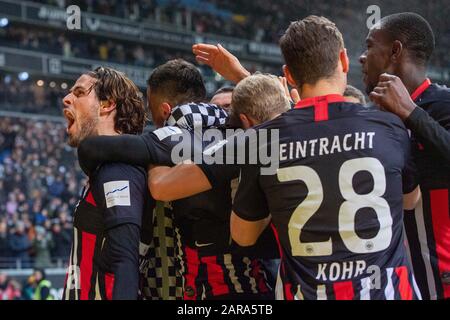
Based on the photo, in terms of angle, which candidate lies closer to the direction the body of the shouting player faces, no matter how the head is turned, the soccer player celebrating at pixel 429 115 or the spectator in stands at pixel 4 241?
the spectator in stands

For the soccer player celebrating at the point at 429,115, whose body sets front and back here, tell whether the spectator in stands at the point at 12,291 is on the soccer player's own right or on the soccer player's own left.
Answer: on the soccer player's own right

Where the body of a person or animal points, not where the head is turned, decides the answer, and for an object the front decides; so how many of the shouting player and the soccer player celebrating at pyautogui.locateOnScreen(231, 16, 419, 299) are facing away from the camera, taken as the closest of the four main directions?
1

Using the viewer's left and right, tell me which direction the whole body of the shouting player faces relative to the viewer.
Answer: facing to the left of the viewer

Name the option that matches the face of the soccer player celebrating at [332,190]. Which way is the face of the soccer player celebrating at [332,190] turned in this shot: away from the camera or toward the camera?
away from the camera

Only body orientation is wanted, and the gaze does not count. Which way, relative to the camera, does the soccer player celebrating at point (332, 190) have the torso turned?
away from the camera

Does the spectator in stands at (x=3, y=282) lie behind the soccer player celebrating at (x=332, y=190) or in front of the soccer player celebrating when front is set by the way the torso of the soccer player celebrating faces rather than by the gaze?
in front

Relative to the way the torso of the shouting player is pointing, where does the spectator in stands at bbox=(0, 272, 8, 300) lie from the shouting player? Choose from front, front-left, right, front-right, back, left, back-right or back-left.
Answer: right

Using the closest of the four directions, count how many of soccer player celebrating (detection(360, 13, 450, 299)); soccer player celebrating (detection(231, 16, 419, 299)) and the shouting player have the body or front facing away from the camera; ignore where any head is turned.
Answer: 1

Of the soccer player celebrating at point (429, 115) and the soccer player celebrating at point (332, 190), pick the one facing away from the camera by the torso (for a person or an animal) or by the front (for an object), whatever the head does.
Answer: the soccer player celebrating at point (332, 190)

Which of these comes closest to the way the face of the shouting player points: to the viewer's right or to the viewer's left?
to the viewer's left

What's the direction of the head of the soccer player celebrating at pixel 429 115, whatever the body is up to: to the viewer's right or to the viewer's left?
to the viewer's left

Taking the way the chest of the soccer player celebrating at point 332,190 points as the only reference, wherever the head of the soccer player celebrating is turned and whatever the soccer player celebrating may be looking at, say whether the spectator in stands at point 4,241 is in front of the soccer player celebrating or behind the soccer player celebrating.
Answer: in front

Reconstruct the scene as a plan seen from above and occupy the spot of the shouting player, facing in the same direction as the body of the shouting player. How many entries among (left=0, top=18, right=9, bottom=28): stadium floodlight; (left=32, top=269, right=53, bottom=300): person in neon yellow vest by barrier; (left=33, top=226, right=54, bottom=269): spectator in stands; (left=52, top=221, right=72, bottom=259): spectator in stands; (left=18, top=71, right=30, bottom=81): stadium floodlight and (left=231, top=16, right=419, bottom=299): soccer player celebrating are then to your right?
5

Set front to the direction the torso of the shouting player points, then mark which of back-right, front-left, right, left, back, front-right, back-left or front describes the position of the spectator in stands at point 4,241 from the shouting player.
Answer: right

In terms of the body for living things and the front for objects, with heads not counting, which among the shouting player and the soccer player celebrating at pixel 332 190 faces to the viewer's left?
the shouting player

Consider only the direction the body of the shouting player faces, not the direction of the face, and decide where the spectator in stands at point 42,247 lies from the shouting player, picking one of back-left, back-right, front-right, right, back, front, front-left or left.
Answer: right
